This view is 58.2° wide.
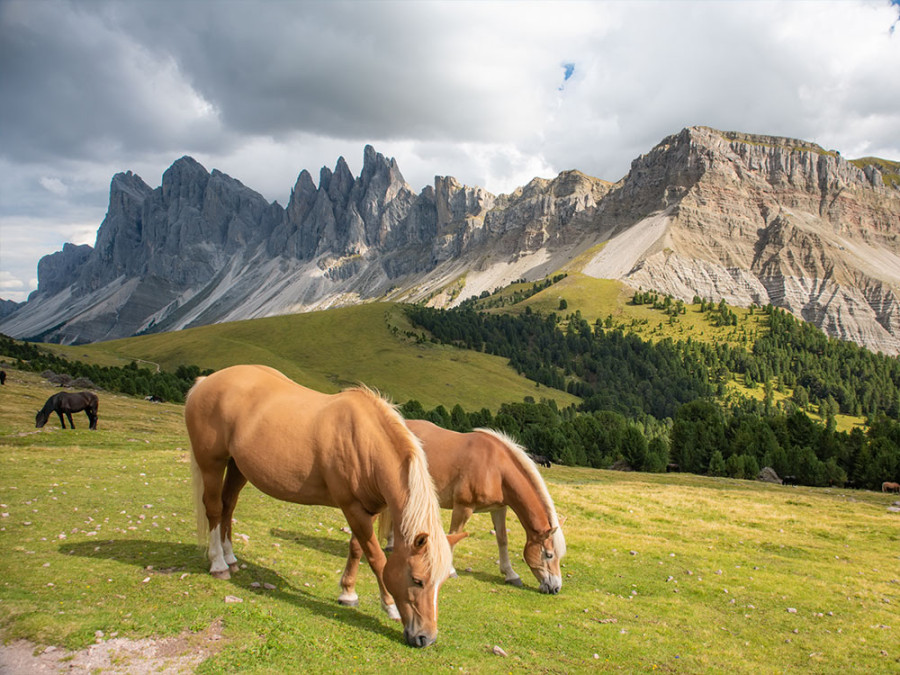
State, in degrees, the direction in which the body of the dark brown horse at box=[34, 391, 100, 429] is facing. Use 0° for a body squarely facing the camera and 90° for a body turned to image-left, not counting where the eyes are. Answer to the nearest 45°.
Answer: approximately 90°

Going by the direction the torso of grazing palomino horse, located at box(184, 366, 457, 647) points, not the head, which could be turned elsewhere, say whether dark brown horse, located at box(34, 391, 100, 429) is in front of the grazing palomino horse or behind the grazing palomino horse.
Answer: behind

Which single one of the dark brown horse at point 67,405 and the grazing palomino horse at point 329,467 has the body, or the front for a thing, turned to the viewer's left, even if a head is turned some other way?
the dark brown horse

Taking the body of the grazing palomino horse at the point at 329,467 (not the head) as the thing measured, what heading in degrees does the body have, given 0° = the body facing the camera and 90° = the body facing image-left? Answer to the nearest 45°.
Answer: approximately 315°

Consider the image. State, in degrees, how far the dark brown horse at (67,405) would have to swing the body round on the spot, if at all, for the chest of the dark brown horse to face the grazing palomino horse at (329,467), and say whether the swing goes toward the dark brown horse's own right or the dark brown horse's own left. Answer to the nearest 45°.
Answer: approximately 90° to the dark brown horse's own left

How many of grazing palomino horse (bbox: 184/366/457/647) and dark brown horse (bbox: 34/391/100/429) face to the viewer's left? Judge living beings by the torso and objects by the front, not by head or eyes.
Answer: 1

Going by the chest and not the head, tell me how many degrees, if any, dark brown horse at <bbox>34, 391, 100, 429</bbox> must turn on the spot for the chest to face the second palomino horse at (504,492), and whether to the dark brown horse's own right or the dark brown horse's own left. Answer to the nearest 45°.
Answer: approximately 90° to the dark brown horse's own left
